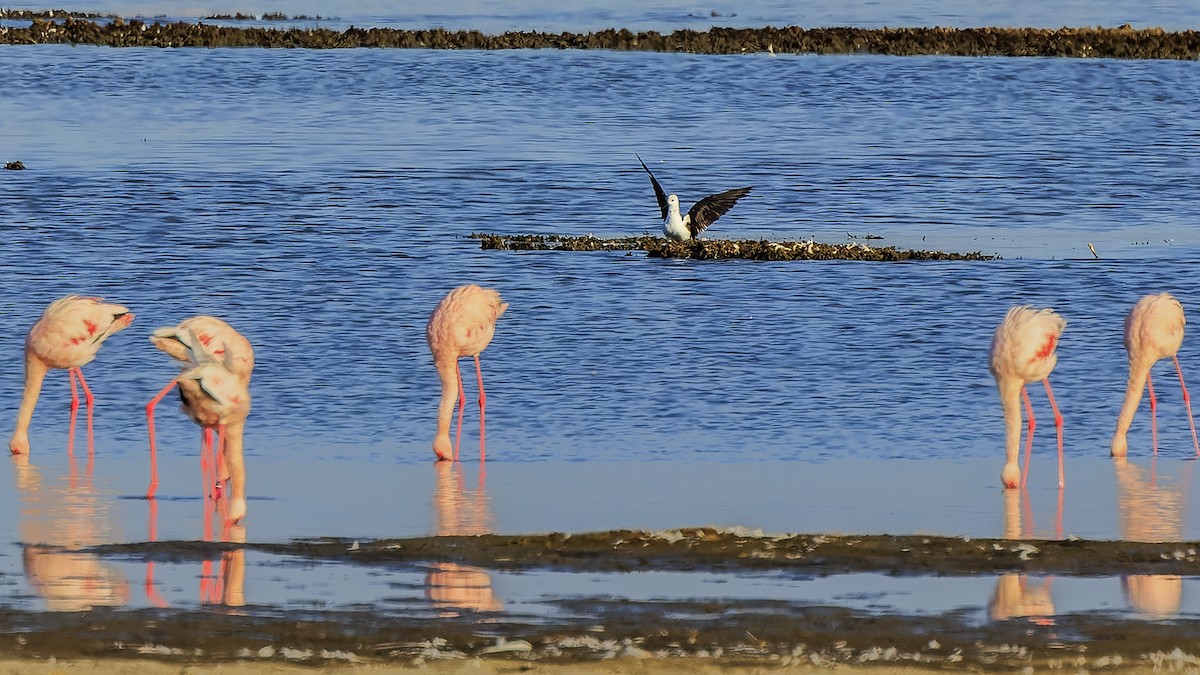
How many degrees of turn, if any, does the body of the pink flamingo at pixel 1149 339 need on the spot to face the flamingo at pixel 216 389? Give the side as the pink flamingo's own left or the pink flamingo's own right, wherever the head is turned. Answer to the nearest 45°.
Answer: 0° — it already faces it

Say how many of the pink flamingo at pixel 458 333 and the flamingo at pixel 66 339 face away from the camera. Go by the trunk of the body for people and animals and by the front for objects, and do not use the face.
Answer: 0

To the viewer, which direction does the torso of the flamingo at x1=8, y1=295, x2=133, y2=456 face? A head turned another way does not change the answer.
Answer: to the viewer's left

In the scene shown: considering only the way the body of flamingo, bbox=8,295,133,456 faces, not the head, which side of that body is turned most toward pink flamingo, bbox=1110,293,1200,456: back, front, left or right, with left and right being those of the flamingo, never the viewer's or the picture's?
back

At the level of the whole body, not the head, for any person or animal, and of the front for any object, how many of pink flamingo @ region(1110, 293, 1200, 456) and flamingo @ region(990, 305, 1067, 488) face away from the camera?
0

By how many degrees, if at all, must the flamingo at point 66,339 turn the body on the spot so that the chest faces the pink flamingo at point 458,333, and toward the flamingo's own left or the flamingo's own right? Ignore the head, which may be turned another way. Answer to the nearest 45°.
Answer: approximately 180°

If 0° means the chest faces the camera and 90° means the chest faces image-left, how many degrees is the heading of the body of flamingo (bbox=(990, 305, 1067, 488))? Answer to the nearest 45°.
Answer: approximately 45°

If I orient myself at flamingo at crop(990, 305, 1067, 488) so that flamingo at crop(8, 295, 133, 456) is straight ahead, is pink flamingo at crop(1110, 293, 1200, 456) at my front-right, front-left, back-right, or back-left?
back-right

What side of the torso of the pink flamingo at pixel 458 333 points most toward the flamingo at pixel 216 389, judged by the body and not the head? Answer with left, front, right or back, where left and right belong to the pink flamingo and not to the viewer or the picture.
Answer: front

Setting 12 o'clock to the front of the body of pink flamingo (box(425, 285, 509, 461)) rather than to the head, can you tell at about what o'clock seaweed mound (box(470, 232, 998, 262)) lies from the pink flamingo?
The seaweed mound is roughly at 5 o'clock from the pink flamingo.

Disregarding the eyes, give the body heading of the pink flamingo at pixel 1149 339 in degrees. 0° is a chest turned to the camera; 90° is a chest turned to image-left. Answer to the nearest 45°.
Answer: approximately 45°

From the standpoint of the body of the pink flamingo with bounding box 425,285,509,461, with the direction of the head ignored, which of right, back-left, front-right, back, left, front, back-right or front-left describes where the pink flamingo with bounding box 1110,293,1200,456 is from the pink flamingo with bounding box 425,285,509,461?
back-left

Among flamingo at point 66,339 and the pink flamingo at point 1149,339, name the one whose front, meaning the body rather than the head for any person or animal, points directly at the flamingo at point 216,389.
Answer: the pink flamingo
